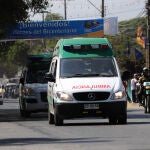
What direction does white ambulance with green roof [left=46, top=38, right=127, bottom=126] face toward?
toward the camera

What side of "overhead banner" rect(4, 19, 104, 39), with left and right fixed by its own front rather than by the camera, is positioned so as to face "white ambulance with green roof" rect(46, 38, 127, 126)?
front

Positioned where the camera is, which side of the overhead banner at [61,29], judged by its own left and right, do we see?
front

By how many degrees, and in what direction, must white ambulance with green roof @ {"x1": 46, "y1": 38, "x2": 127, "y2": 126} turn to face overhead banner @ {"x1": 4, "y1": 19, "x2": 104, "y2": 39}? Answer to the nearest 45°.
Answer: approximately 180°

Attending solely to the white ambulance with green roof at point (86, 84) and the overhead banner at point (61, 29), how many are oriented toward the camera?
2
